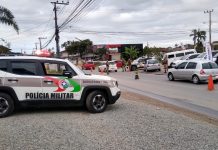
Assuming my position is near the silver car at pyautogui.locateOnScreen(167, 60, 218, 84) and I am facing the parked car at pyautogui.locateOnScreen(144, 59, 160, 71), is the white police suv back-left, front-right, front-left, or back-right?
back-left

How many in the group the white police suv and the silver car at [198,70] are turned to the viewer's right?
1

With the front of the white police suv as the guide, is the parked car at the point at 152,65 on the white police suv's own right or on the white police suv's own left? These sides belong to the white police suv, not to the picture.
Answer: on the white police suv's own left

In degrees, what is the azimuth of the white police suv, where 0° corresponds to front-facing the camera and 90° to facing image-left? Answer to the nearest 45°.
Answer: approximately 270°

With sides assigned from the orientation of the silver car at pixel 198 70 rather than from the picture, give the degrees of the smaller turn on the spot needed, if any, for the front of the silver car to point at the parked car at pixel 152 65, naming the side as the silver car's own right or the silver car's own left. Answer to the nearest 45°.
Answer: approximately 45° to the silver car's own right

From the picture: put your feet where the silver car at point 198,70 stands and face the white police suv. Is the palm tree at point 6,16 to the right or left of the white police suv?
right

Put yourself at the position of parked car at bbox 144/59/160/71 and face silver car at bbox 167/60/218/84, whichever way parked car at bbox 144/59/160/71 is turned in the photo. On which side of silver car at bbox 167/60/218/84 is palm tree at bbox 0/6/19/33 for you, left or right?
right

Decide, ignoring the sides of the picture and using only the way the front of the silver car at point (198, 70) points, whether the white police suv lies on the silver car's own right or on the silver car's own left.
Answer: on the silver car's own left
